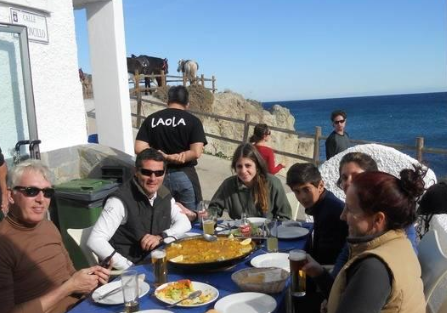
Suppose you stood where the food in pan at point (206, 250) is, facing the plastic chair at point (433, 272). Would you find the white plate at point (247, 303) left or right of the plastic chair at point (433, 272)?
right

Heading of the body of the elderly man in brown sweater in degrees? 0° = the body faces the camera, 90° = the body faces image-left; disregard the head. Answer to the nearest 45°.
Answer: approximately 315°

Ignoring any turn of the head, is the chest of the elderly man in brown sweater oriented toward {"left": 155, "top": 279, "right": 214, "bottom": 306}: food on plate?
yes

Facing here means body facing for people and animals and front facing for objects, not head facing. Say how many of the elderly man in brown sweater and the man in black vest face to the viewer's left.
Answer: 0

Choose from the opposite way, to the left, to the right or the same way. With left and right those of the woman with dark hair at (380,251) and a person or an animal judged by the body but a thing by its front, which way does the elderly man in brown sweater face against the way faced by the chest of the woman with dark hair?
the opposite way

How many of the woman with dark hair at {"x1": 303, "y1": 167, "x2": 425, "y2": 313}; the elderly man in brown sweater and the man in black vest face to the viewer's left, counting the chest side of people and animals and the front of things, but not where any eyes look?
1

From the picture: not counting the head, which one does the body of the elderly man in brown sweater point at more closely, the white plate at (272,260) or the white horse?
the white plate

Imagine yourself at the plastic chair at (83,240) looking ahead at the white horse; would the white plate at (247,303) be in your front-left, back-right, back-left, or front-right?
back-right

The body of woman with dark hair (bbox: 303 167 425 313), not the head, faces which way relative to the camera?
to the viewer's left

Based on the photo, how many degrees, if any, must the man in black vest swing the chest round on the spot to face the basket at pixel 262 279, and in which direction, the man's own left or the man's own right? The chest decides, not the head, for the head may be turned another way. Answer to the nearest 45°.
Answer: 0° — they already face it

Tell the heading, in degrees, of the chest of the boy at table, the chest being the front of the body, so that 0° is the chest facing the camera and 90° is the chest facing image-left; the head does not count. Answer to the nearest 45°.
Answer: approximately 45°

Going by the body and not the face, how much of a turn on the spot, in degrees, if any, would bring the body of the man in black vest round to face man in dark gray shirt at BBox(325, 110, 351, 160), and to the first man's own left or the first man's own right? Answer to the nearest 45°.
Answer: approximately 90° to the first man's own left

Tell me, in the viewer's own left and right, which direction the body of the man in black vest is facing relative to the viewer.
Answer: facing the viewer and to the right of the viewer
